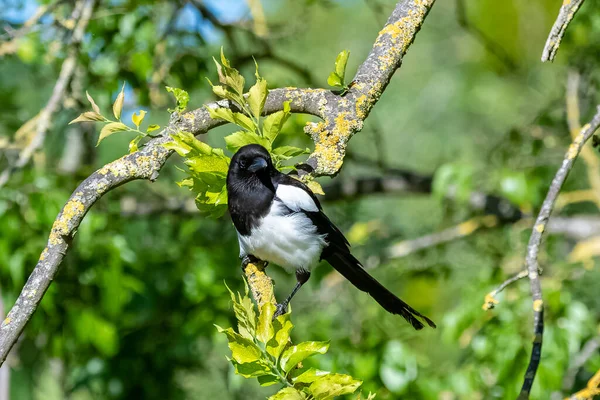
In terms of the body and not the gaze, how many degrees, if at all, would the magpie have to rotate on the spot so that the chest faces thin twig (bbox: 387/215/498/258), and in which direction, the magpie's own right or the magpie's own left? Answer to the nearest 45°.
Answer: approximately 180°

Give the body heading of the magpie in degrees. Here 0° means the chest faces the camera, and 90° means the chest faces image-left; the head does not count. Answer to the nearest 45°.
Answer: approximately 45°

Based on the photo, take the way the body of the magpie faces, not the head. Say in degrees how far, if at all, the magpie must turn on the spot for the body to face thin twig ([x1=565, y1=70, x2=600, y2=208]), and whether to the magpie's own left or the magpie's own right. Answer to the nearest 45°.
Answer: approximately 180°
